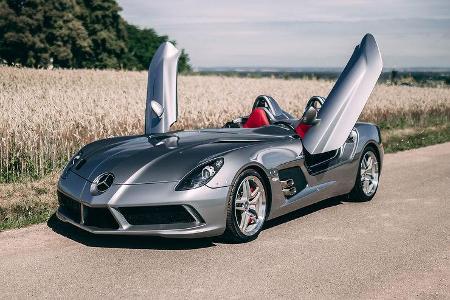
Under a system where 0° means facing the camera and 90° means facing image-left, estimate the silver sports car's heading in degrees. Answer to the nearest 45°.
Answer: approximately 45°
